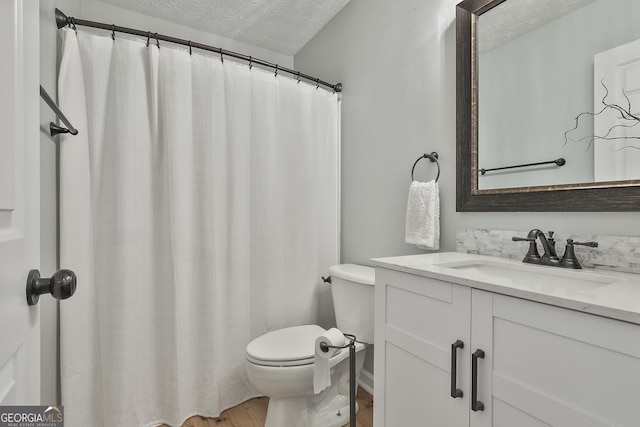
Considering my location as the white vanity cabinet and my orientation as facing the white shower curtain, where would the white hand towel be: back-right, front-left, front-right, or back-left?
front-right

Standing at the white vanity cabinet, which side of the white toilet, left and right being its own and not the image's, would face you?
left

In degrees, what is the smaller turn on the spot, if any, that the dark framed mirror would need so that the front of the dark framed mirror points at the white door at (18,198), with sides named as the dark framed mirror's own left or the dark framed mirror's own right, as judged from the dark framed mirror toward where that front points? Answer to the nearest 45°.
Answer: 0° — it already faces it

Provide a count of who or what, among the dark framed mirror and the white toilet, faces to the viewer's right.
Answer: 0

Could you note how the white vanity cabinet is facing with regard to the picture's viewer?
facing the viewer and to the left of the viewer

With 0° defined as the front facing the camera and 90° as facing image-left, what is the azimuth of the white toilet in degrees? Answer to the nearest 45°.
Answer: approximately 45°

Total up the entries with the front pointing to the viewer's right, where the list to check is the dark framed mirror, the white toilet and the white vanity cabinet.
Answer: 0

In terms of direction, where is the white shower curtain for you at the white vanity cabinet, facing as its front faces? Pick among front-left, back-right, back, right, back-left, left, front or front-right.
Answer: front-right

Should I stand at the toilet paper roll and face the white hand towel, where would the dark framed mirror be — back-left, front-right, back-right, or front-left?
front-right

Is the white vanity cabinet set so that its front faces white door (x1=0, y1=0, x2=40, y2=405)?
yes

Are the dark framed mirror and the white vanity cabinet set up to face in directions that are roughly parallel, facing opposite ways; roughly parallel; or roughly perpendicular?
roughly parallel

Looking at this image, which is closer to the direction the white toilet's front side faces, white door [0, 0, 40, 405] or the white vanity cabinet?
the white door
